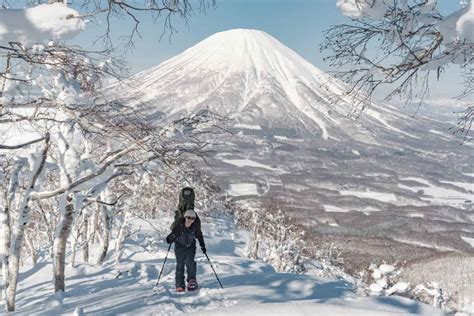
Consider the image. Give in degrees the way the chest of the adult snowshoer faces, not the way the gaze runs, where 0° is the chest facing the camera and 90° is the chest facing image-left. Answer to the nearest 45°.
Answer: approximately 0°

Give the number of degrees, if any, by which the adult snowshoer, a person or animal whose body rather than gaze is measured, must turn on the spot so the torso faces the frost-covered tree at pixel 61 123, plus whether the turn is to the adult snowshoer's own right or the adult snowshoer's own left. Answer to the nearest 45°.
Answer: approximately 45° to the adult snowshoer's own right

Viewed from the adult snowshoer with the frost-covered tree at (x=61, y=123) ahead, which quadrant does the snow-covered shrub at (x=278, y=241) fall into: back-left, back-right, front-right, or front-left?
back-right

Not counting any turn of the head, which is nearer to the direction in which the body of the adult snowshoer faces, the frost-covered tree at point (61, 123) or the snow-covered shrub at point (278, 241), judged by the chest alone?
the frost-covered tree

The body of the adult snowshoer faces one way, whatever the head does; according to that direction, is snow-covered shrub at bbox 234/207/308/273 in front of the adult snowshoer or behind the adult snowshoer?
behind
